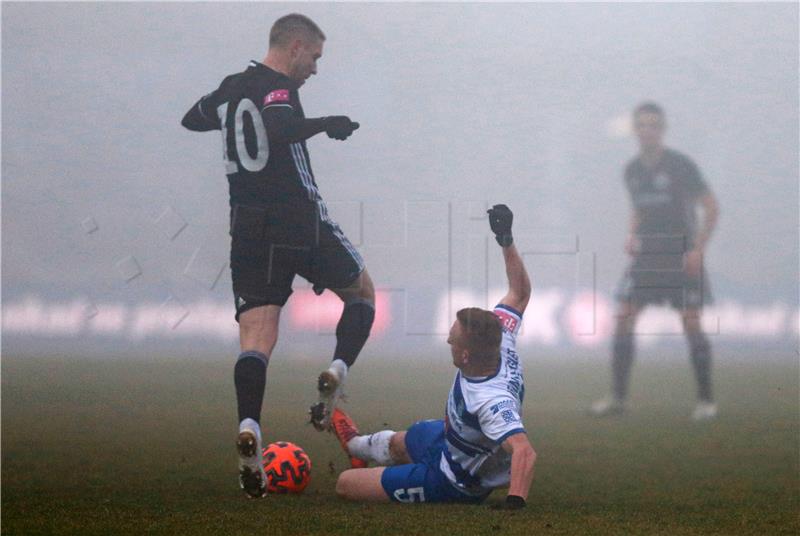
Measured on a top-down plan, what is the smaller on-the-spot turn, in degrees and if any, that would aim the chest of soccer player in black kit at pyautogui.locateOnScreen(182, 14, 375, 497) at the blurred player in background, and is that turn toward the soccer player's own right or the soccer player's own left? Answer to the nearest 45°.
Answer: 0° — they already face them

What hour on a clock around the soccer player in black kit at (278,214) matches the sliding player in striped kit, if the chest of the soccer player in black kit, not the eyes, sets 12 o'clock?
The sliding player in striped kit is roughly at 3 o'clock from the soccer player in black kit.

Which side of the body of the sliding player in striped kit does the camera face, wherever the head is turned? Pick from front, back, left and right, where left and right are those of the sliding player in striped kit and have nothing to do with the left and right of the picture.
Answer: left

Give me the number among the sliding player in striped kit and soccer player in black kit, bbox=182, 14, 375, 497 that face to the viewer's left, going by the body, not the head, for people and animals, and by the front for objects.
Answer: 1

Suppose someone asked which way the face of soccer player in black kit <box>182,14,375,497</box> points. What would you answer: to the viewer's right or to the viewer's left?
to the viewer's right

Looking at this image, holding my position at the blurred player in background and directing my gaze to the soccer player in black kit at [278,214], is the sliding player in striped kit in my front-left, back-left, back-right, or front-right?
front-left

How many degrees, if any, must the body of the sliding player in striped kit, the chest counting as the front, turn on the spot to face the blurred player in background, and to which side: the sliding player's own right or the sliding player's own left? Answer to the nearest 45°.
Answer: approximately 135° to the sliding player's own right

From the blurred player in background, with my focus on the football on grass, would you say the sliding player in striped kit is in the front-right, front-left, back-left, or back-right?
front-left

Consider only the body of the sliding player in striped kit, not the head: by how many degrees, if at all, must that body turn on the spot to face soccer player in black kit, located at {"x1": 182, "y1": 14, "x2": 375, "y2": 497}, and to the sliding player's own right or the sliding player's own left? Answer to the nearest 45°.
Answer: approximately 45° to the sliding player's own right

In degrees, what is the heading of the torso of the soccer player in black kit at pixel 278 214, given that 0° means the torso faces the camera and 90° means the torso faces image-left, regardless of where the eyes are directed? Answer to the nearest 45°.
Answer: approximately 225°

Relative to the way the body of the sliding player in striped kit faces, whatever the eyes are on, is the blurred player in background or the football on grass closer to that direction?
the football on grass

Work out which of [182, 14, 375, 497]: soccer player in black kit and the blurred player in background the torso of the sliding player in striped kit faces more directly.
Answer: the soccer player in black kit

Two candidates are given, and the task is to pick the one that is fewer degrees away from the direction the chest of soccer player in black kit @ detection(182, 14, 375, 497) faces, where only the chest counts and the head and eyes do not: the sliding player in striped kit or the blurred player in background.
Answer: the blurred player in background
